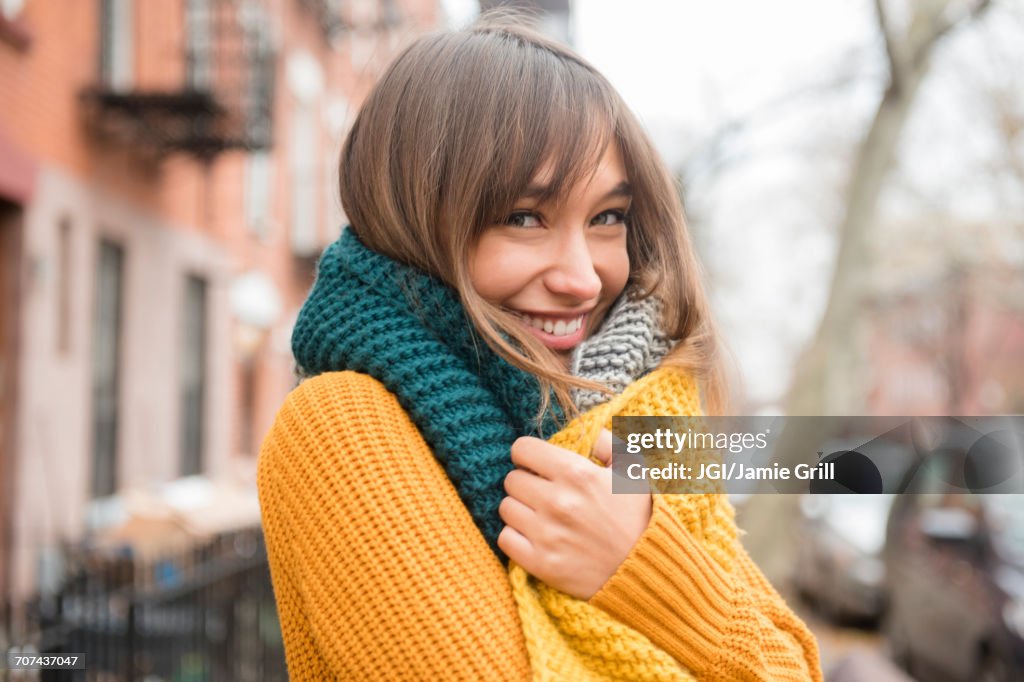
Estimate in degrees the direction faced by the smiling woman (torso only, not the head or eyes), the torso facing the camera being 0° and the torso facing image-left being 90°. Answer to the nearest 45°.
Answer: approximately 315°

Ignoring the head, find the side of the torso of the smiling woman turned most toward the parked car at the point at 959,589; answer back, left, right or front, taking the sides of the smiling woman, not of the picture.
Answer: left

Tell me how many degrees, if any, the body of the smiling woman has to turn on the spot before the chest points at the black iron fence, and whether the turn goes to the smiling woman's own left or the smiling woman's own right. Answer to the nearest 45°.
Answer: approximately 180°

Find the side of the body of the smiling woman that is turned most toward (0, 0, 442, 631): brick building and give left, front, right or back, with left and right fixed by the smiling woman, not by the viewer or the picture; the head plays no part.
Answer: back
